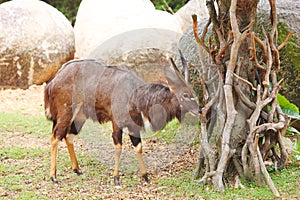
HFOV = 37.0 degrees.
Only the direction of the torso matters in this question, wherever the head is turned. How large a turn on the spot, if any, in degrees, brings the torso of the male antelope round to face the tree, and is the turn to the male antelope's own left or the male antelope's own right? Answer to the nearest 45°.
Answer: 0° — it already faces it

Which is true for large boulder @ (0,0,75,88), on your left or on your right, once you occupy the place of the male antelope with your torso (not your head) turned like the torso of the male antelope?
on your left

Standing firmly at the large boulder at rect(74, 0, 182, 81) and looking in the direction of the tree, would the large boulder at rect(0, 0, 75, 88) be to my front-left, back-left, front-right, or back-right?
back-right

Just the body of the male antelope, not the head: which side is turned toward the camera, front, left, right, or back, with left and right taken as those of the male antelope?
right

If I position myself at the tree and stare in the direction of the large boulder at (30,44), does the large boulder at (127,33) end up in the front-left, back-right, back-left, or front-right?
front-right

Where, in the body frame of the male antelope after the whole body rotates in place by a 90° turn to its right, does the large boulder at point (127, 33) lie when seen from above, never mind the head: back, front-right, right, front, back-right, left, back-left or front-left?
back

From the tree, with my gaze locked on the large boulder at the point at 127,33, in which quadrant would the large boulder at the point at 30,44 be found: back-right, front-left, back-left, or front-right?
front-left
